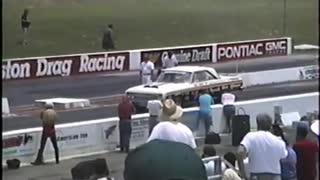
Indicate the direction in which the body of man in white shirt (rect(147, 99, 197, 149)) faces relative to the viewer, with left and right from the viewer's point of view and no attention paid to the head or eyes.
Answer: facing away from the viewer

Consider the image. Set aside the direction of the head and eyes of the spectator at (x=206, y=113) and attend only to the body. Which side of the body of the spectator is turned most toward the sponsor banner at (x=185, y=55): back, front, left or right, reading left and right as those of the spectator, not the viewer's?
front

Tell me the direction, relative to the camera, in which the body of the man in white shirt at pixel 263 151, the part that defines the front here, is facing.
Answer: away from the camera

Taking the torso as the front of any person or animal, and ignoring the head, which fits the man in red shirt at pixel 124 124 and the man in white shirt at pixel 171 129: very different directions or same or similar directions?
same or similar directions

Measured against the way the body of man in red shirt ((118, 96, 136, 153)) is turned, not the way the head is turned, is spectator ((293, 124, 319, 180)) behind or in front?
behind

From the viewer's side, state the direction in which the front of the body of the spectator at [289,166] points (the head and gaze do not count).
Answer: away from the camera

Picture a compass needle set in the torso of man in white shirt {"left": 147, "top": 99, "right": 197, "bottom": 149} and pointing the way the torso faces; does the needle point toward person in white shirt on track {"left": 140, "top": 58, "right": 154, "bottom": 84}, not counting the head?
yes

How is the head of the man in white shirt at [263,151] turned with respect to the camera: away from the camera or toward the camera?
away from the camera

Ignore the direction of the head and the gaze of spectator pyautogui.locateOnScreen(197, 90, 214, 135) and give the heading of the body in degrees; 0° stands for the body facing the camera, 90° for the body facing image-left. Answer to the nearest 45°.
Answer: approximately 180°

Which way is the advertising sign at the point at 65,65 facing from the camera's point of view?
toward the camera

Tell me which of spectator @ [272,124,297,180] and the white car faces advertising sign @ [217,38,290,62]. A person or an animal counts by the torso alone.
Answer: the spectator

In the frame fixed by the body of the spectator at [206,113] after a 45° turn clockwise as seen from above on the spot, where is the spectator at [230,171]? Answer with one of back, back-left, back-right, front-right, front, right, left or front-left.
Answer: back-right

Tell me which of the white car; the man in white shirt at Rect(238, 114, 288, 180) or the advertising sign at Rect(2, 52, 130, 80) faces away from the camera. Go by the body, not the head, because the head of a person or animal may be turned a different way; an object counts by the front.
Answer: the man in white shirt

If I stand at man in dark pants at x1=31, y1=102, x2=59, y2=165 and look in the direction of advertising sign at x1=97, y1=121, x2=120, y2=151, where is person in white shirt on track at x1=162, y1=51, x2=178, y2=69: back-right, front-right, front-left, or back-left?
front-left

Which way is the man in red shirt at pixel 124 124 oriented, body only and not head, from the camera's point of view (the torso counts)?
away from the camera
